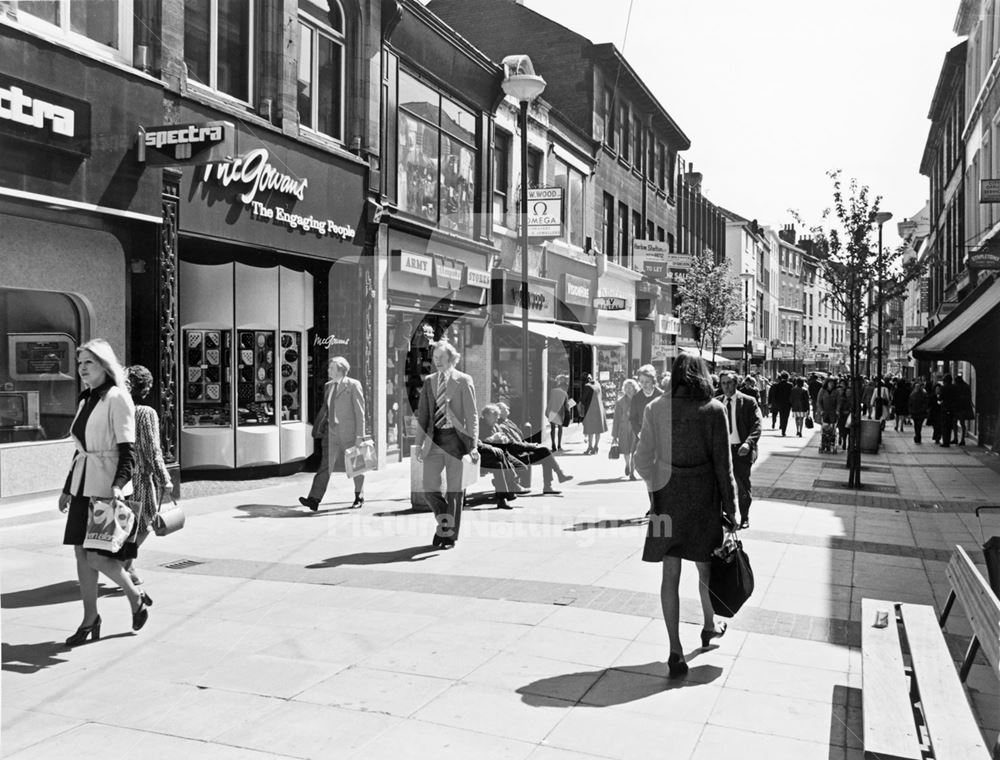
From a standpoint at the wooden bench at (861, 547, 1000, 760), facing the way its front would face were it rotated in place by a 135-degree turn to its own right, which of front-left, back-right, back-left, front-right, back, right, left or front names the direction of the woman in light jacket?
back-left

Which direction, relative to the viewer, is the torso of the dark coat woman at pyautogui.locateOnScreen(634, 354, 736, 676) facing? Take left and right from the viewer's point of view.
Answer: facing away from the viewer

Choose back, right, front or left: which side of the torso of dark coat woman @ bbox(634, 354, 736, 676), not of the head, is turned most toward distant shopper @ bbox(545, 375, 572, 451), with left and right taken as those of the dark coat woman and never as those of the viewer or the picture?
front

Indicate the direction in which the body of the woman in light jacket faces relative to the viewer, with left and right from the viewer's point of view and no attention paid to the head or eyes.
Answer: facing the viewer and to the left of the viewer

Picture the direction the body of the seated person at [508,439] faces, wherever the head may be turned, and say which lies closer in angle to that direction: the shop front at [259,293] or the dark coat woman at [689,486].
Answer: the dark coat woman

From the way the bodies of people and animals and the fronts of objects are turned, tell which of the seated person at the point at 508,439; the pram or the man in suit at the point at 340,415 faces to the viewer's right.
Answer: the seated person

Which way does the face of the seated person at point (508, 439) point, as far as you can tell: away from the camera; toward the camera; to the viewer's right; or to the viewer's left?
to the viewer's right

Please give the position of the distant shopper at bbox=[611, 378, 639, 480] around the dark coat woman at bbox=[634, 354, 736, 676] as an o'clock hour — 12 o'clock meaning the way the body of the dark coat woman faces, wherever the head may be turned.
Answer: The distant shopper is roughly at 12 o'clock from the dark coat woman.

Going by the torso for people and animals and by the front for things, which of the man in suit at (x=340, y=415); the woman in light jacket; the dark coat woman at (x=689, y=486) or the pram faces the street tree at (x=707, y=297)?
the dark coat woman

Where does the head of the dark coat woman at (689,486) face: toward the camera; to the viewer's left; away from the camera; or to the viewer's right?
away from the camera

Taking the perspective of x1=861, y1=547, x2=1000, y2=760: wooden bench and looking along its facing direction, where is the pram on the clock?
The pram is roughly at 3 o'clock from the wooden bench.

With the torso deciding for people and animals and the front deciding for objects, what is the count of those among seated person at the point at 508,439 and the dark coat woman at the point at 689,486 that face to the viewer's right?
1

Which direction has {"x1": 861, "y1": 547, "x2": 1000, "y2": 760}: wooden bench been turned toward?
to the viewer's left

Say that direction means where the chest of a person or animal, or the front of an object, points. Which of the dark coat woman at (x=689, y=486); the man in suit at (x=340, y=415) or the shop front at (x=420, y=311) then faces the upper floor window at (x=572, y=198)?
the dark coat woman

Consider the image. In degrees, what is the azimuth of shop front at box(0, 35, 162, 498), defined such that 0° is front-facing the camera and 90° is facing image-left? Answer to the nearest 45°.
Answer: approximately 315°

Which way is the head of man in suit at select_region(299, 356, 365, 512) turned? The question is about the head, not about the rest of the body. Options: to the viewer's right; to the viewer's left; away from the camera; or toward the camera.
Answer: to the viewer's left

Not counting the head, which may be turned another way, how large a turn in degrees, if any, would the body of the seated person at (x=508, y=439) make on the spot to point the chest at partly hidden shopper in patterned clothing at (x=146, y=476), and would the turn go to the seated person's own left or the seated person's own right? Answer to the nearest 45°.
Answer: approximately 90° to the seated person's own right

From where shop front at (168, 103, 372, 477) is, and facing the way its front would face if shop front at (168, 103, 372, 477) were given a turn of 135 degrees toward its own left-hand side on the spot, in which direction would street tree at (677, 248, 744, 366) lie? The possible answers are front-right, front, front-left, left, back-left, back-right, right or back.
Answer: front-right
